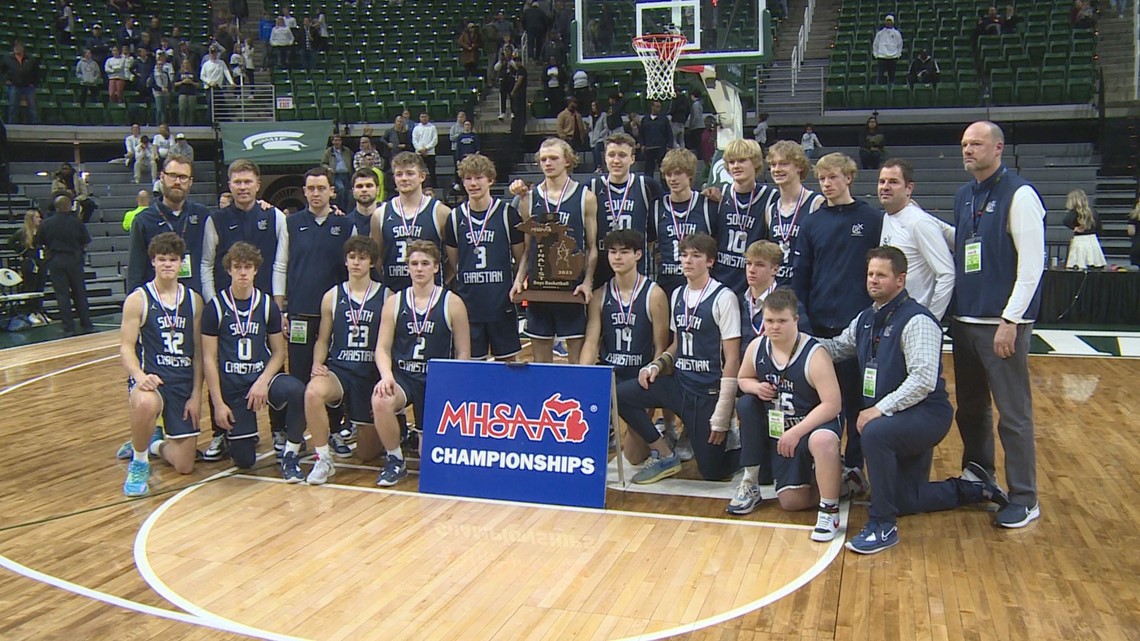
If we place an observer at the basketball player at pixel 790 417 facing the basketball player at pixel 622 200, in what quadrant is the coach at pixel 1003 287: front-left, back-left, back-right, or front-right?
back-right

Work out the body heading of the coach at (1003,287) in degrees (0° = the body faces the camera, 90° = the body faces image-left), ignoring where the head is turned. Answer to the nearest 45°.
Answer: approximately 45°

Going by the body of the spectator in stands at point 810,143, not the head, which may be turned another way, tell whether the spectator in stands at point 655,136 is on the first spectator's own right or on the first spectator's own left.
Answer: on the first spectator's own right

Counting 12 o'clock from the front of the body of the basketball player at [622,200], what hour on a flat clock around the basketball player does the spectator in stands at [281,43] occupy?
The spectator in stands is roughly at 5 o'clock from the basketball player.

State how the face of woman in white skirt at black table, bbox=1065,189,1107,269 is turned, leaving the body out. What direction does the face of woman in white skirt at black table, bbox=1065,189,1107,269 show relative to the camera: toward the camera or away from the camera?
away from the camera
